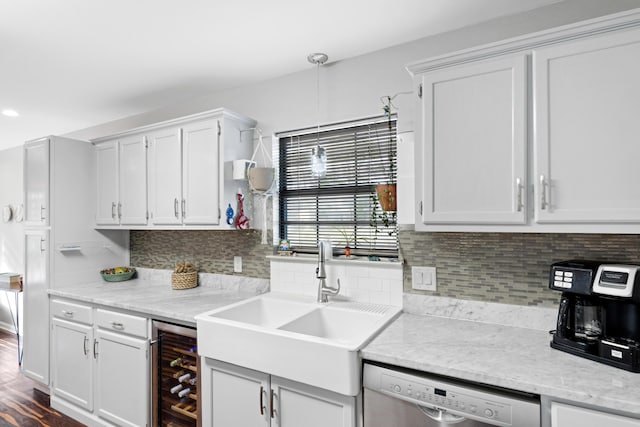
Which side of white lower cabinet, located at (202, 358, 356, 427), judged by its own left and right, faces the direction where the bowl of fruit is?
right

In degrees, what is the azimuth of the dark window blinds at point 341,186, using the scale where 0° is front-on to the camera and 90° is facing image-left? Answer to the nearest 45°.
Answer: approximately 45°

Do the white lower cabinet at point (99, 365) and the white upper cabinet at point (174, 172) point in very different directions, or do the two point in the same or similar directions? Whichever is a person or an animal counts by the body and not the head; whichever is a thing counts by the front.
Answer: same or similar directions

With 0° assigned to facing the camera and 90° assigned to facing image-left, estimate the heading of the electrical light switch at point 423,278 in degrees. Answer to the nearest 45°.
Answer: approximately 0°

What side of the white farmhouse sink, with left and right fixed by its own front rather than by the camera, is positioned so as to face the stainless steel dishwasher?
left

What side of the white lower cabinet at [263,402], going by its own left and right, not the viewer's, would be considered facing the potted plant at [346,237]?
back

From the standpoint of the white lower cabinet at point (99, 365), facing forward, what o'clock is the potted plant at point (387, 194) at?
The potted plant is roughly at 9 o'clock from the white lower cabinet.

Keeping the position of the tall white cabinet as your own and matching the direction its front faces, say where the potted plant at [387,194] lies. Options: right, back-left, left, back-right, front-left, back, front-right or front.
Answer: left

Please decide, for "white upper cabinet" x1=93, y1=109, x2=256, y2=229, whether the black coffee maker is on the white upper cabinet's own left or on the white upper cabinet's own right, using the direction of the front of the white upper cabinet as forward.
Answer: on the white upper cabinet's own left

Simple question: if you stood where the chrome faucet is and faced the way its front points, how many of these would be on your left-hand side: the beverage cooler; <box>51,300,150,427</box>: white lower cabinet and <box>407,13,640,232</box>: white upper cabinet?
1

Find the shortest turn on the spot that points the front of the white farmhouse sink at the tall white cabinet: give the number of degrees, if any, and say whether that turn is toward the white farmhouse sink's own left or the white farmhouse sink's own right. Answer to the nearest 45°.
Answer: approximately 90° to the white farmhouse sink's own right

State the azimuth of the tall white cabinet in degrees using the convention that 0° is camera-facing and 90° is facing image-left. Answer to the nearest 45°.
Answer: approximately 45°

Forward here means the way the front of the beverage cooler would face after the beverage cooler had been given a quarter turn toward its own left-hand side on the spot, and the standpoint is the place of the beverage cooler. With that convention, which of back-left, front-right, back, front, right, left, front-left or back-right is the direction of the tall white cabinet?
back

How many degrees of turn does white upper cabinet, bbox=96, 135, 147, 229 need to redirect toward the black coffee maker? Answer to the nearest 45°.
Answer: approximately 90° to its left

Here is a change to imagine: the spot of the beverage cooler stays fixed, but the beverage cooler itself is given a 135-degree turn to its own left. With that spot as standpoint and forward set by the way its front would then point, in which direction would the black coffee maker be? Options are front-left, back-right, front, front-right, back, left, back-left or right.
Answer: front-right

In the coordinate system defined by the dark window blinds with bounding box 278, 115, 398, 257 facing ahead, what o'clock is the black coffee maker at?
The black coffee maker is roughly at 9 o'clock from the dark window blinds.
